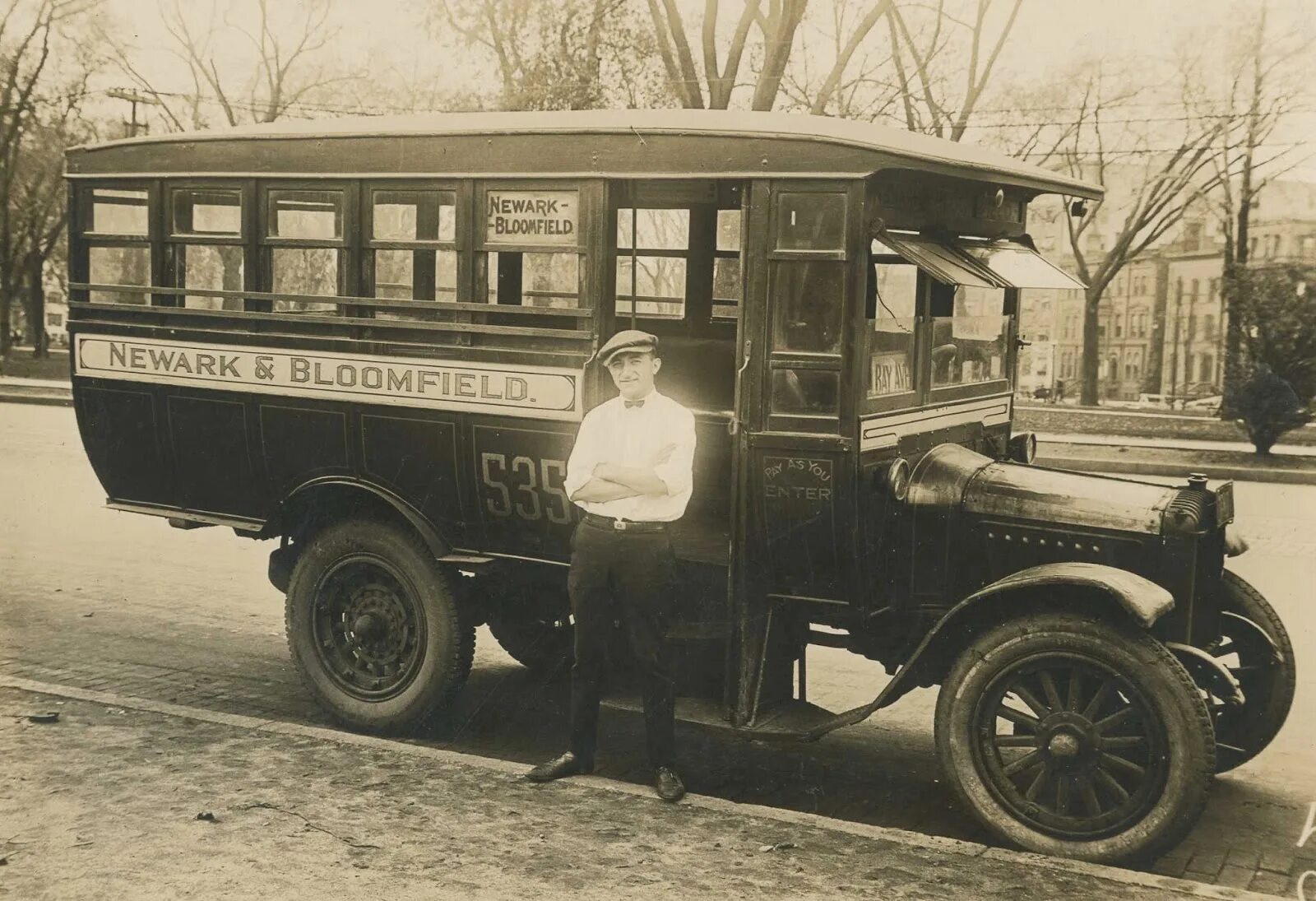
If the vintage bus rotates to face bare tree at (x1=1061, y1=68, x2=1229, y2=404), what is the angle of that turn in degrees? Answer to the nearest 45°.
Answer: approximately 135° to its left

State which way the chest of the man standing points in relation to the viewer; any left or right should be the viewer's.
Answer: facing the viewer

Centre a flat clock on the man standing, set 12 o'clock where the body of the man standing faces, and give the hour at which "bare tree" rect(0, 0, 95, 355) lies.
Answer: The bare tree is roughly at 5 o'clock from the man standing.

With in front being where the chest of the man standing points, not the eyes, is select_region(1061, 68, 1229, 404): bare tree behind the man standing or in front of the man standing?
behind

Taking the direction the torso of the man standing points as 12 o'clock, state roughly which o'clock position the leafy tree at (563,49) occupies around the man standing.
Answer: The leafy tree is roughly at 6 o'clock from the man standing.

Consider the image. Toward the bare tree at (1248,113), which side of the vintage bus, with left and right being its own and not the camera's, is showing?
left

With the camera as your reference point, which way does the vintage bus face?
facing the viewer and to the right of the viewer

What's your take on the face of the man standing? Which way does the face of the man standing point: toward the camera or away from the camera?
toward the camera

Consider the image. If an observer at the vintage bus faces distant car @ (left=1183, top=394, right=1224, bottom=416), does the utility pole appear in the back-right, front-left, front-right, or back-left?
front-left

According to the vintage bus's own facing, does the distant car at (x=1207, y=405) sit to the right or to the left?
on its left

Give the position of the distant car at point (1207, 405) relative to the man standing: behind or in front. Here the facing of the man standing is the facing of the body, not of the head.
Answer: behind

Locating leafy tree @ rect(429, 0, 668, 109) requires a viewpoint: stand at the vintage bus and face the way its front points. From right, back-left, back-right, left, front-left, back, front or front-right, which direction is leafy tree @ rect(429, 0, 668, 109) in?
back-left
